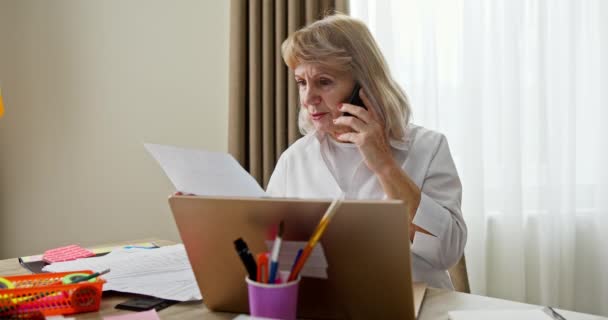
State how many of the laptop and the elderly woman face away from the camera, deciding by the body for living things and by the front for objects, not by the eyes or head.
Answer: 1

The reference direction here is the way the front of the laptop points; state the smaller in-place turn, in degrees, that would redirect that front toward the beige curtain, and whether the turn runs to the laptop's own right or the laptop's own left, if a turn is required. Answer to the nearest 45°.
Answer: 0° — it already faces it

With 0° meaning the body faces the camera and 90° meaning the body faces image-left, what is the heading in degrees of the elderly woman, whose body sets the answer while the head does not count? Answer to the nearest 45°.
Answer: approximately 45°

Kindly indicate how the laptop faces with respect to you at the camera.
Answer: facing away from the viewer

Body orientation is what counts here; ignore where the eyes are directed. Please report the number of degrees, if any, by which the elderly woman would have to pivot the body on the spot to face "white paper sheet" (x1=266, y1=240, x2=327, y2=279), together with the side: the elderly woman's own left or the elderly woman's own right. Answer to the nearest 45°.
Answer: approximately 45° to the elderly woman's own left

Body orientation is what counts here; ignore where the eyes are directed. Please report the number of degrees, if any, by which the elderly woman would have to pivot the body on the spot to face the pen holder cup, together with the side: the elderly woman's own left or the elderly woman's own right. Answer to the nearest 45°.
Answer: approximately 45° to the elderly woman's own left

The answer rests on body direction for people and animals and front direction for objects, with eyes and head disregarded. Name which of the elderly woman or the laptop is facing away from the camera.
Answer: the laptop

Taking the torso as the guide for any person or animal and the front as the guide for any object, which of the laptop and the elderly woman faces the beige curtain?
the laptop
